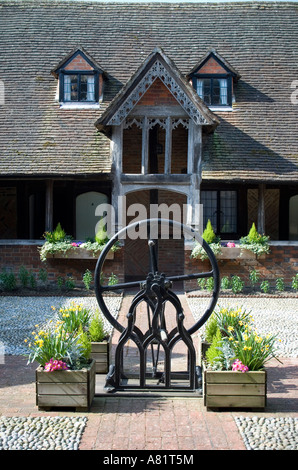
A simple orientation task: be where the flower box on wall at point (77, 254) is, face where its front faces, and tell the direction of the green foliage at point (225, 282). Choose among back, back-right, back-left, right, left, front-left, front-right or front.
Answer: left

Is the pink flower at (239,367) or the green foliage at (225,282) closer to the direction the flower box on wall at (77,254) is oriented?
the pink flower

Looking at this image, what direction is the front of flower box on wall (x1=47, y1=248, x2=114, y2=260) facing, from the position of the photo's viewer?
facing the viewer

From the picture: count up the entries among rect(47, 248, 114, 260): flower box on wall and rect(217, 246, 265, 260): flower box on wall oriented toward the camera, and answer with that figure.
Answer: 2

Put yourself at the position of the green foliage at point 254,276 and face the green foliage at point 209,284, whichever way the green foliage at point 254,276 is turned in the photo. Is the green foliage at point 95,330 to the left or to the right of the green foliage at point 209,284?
left

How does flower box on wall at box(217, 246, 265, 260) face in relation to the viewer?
toward the camera

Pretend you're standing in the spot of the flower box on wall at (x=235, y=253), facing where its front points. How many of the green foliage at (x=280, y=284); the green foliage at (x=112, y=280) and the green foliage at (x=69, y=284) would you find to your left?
1

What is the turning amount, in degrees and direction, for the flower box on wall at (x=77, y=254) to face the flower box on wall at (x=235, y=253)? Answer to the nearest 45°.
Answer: approximately 90° to its left

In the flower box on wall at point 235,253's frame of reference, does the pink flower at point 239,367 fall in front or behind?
in front

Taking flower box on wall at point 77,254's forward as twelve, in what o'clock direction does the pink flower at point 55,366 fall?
The pink flower is roughly at 12 o'clock from the flower box on wall.

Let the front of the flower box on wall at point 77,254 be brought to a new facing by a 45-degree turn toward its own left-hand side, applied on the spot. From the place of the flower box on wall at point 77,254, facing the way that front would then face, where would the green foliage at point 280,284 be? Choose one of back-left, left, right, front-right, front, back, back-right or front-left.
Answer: front-left

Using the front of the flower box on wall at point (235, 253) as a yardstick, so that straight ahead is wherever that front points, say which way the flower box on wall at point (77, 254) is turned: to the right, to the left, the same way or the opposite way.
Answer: the same way

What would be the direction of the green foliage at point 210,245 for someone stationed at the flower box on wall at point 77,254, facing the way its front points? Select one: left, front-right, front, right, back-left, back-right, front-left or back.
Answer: left

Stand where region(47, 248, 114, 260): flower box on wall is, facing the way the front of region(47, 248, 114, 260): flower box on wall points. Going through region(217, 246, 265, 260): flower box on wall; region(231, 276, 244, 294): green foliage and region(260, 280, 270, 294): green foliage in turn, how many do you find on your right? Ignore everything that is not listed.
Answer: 0

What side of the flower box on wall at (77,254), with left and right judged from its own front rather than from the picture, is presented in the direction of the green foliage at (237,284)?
left

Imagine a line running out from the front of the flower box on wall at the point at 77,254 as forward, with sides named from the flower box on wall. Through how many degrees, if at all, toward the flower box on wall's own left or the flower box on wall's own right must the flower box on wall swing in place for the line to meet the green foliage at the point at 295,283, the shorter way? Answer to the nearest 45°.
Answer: approximately 90° to the flower box on wall's own left

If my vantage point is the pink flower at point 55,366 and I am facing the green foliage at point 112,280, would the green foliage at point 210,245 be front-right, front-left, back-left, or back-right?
front-right

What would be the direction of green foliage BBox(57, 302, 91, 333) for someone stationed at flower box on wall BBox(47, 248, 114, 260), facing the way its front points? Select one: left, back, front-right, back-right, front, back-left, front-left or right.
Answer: front
